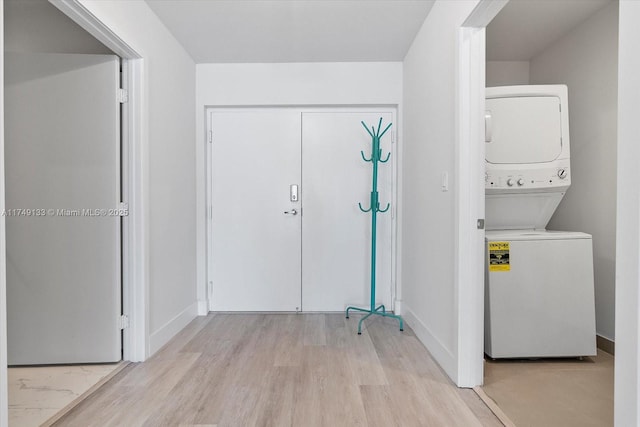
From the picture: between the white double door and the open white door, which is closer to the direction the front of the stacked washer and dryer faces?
the open white door

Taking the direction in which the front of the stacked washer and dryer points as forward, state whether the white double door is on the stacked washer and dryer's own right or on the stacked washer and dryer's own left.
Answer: on the stacked washer and dryer's own right

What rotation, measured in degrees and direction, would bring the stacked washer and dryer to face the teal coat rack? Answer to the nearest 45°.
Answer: approximately 90° to its right

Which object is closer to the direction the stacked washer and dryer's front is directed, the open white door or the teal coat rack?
the open white door

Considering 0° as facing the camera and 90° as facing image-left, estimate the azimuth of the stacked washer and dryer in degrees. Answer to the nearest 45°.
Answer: approximately 0°

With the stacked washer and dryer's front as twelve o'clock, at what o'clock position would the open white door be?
The open white door is roughly at 2 o'clock from the stacked washer and dryer.
